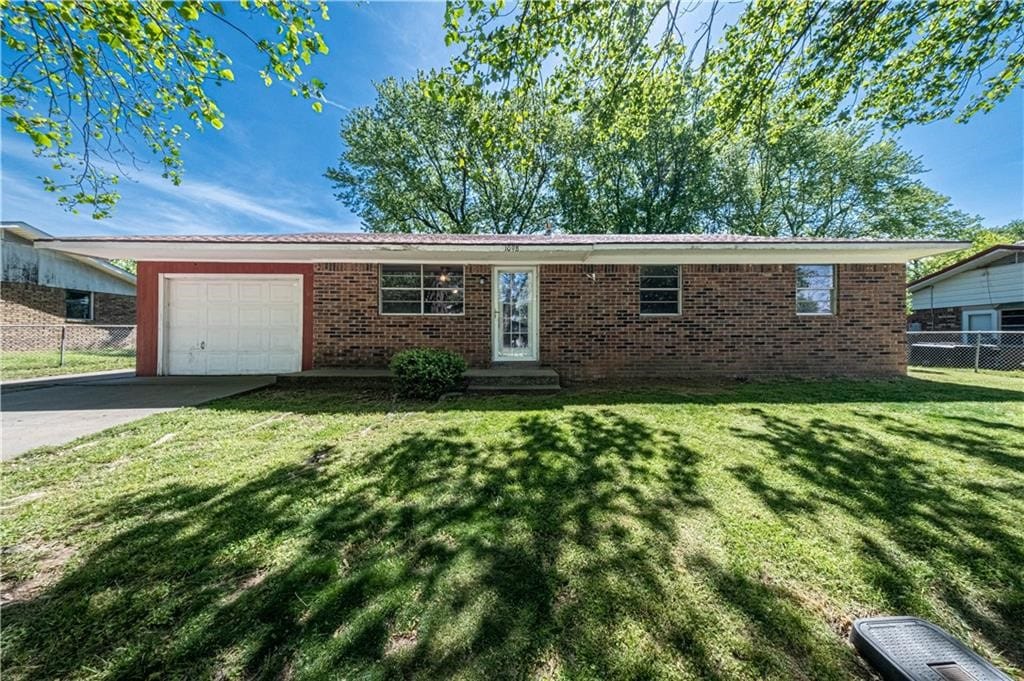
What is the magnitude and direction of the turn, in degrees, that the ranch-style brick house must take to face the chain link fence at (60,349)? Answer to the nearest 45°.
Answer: approximately 90° to its right

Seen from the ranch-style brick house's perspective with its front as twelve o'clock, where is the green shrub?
The green shrub is roughly at 2 o'clock from the ranch-style brick house.

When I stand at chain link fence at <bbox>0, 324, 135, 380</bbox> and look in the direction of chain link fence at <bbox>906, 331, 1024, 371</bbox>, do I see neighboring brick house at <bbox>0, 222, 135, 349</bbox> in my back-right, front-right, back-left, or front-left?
back-left

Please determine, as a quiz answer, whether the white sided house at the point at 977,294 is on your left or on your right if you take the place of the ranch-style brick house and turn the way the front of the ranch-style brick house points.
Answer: on your left

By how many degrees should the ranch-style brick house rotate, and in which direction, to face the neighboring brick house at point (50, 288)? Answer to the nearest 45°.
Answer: approximately 90° to its right

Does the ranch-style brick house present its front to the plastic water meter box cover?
yes

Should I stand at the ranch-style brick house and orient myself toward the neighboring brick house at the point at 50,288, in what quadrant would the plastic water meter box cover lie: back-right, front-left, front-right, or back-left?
back-left

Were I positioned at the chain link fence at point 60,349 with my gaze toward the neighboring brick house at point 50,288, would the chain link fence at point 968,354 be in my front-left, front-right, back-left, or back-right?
back-right

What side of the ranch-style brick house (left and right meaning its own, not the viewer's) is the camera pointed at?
front

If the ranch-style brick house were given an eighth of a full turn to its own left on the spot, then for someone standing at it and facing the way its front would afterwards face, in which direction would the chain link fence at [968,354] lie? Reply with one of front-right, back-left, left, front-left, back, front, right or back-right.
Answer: front-left

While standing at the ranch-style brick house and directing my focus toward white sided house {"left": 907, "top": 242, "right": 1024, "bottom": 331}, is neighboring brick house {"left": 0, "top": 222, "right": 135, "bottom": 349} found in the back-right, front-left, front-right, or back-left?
back-left
